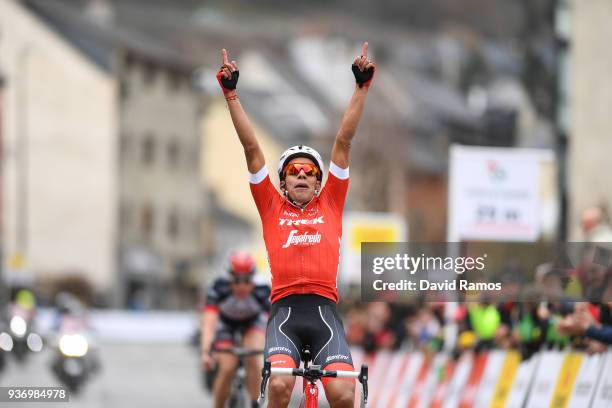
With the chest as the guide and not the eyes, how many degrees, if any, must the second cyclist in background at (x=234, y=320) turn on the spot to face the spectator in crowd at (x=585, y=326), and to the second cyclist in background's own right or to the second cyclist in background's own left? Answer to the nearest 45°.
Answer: approximately 45° to the second cyclist in background's own left

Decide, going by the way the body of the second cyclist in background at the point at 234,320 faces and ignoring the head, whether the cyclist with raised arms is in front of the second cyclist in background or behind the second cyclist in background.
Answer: in front

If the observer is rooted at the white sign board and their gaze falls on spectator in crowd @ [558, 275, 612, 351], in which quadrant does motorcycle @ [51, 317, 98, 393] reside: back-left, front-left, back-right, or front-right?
back-right

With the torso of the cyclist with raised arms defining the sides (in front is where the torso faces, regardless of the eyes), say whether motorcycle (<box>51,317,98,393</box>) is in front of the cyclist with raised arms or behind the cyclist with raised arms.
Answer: behind

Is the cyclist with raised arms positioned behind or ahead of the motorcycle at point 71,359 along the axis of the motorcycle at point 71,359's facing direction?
ahead

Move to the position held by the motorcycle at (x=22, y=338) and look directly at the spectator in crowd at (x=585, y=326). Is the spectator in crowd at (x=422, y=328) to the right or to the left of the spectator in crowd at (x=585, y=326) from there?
left
